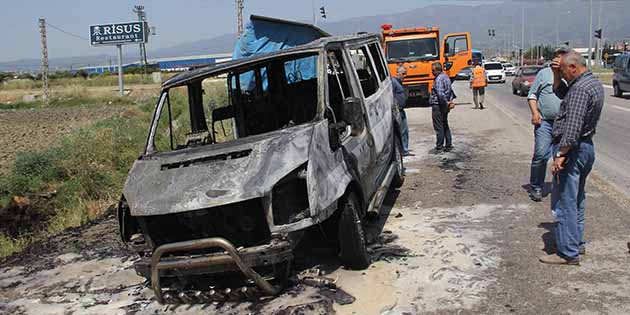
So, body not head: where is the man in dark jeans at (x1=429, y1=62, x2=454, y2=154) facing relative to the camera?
to the viewer's left

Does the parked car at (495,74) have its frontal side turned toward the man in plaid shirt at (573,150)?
yes

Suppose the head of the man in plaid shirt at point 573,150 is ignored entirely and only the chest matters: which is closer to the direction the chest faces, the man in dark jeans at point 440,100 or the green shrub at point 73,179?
the green shrub

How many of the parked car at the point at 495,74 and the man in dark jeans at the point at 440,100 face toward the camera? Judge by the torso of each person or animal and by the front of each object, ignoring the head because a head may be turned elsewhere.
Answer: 1

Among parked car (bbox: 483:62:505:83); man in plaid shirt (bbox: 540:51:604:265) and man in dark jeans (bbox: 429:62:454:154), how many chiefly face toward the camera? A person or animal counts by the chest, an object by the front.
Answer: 1

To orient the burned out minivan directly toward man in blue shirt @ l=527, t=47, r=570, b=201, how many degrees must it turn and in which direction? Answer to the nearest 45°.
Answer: approximately 180°

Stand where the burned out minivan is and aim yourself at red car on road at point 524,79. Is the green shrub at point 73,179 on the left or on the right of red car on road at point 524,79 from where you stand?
left

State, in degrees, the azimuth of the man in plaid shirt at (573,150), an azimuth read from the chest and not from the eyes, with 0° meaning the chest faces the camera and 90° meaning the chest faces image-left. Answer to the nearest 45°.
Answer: approximately 90°

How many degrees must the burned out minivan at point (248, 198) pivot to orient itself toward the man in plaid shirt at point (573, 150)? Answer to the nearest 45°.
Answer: approximately 135° to its left

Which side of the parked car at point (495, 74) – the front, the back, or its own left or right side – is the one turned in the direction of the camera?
front

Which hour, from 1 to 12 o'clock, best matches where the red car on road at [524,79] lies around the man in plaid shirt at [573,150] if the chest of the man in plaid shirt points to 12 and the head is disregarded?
The red car on road is roughly at 3 o'clock from the man in plaid shirt.
